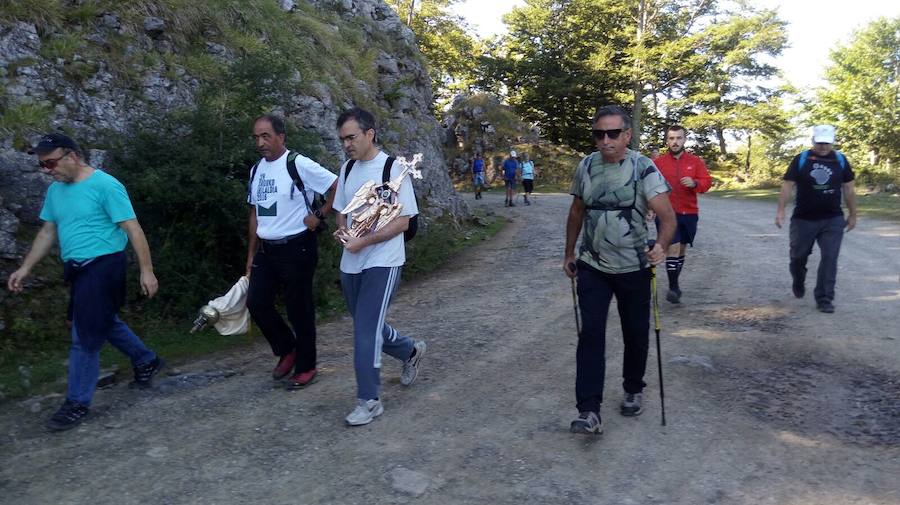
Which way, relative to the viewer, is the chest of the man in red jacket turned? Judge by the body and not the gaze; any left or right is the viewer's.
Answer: facing the viewer

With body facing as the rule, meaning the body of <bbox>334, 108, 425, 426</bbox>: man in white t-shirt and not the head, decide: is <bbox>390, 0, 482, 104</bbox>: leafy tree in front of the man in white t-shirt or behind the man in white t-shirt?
behind

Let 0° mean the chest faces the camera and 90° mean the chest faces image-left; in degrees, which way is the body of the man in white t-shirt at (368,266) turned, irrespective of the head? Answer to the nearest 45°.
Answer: approximately 45°

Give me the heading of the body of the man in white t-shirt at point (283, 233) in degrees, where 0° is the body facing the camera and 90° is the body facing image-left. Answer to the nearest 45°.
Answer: approximately 45°

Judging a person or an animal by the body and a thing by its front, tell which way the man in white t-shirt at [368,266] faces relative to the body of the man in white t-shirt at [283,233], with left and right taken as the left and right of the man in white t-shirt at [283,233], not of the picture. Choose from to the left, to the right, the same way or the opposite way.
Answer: the same way

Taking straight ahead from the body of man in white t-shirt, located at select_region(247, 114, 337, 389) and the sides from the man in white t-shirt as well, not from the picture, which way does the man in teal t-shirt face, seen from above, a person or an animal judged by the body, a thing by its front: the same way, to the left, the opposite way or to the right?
the same way

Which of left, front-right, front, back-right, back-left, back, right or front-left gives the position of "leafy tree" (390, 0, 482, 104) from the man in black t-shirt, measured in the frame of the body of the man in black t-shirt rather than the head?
back-right

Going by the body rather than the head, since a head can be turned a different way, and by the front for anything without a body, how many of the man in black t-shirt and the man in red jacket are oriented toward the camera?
2

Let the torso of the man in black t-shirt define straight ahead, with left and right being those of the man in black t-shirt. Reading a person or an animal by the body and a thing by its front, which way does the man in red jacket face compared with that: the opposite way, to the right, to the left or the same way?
the same way

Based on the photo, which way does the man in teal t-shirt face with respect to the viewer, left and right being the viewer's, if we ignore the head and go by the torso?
facing the viewer and to the left of the viewer

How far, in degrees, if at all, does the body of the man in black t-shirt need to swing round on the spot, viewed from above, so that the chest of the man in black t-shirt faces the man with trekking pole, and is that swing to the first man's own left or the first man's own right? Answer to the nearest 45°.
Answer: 0° — they already face them

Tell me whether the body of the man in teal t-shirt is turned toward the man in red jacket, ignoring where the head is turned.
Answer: no

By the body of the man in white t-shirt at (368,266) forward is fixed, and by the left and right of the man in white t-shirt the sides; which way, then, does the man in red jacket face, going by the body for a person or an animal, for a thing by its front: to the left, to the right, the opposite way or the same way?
the same way

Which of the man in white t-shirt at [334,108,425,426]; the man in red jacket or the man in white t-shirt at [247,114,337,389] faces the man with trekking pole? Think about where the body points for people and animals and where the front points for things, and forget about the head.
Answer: the man in red jacket

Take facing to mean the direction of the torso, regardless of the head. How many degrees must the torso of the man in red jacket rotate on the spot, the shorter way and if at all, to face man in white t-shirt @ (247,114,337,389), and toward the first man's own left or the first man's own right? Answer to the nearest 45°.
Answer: approximately 45° to the first man's own right

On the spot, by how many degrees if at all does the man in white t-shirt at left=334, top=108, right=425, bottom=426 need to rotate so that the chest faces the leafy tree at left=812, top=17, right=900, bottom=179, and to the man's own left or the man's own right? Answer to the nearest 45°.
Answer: approximately 180°

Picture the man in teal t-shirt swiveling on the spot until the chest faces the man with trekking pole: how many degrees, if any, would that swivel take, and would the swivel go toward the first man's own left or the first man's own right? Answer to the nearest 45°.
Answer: approximately 90° to the first man's own left

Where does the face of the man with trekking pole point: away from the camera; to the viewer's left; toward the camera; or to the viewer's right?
toward the camera

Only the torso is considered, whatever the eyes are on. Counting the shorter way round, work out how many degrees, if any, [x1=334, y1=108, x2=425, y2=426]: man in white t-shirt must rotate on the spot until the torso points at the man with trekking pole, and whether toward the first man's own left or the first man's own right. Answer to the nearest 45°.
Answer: approximately 135° to the first man's own left

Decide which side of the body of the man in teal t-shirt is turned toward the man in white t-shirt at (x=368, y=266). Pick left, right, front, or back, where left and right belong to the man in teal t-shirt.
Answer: left
